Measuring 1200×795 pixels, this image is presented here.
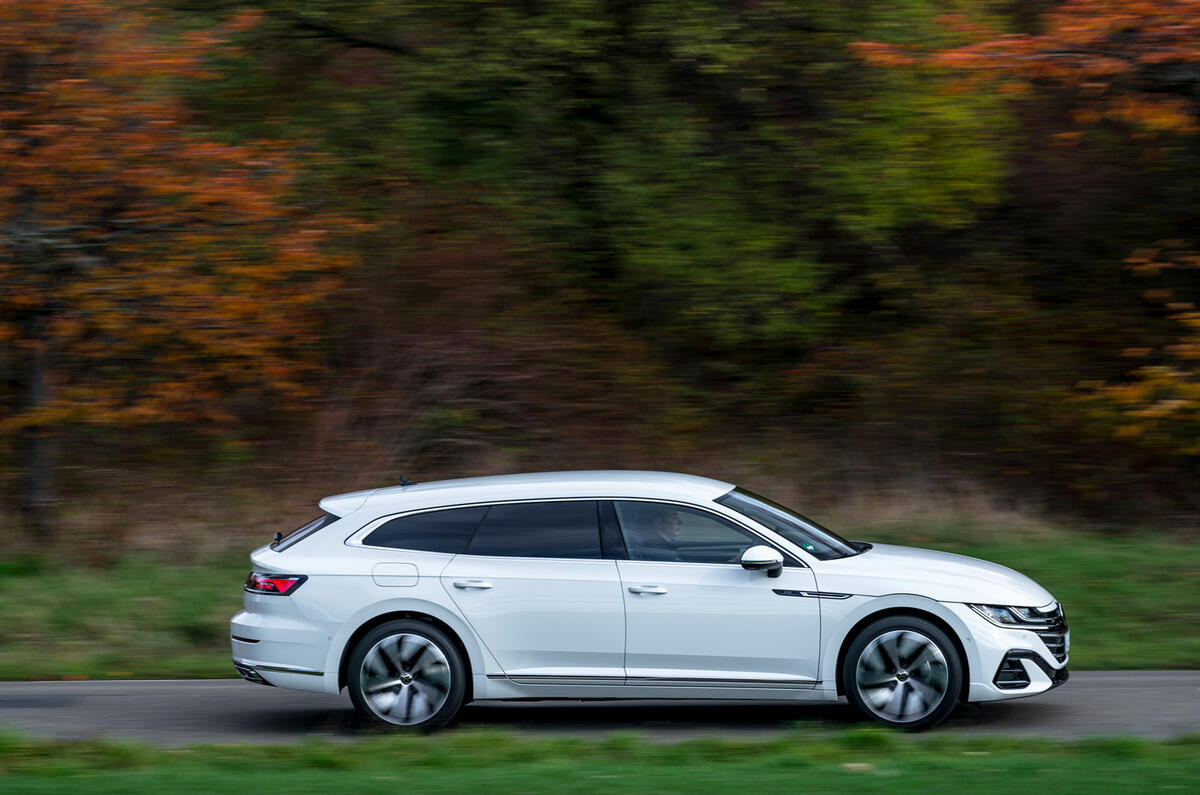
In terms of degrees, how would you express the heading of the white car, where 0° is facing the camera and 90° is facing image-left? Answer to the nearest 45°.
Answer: approximately 270°

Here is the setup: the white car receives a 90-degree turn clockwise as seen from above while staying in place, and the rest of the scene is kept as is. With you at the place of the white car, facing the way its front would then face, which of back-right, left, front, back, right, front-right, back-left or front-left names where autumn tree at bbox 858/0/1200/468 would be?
back-left
